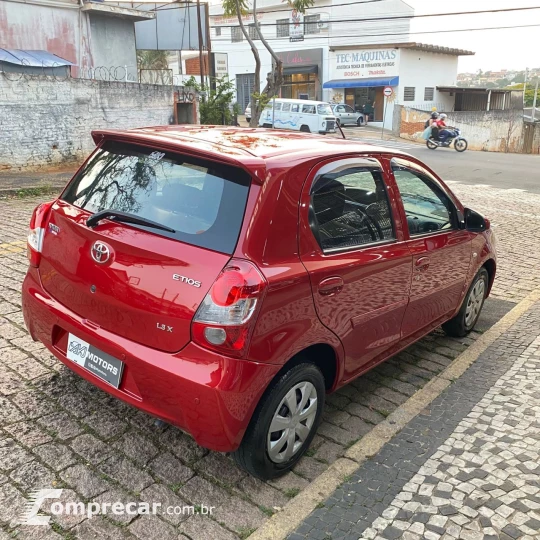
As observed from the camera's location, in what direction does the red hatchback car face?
facing away from the viewer and to the right of the viewer

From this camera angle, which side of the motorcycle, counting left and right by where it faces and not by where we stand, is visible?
right

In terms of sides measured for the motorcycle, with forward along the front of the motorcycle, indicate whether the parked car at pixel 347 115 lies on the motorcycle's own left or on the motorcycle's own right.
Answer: on the motorcycle's own left
